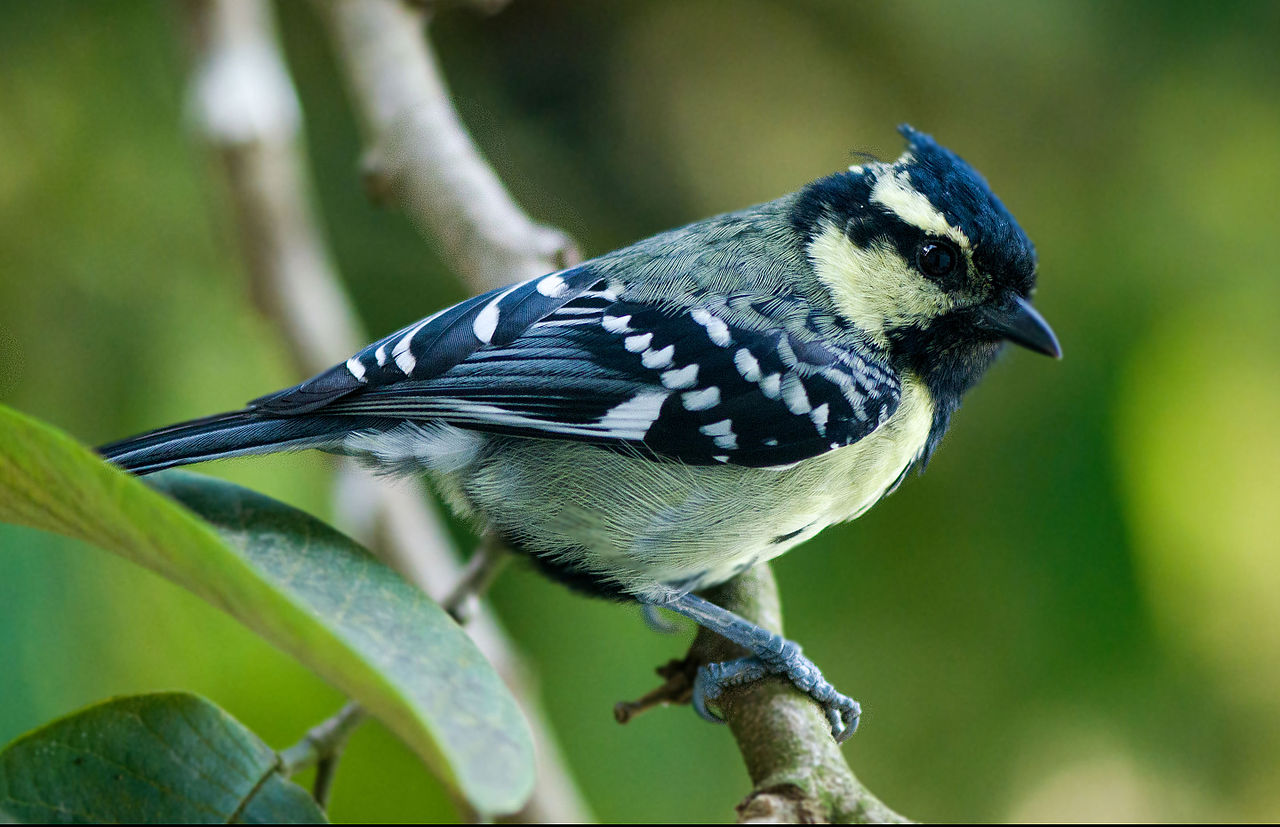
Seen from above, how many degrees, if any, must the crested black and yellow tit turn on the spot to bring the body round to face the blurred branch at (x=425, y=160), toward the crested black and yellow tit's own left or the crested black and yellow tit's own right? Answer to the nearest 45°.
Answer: approximately 135° to the crested black and yellow tit's own left

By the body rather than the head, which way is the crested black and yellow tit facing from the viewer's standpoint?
to the viewer's right
